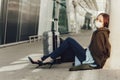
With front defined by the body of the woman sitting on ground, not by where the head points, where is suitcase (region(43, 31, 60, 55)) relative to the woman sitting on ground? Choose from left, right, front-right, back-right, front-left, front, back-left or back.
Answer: front-right

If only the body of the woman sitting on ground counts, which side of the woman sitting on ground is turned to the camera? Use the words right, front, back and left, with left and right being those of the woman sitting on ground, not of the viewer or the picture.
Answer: left

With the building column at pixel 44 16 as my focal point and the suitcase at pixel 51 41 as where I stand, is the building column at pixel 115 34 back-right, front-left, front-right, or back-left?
back-right

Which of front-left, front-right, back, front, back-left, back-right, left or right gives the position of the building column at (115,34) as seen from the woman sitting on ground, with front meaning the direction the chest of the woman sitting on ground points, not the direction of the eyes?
back-right

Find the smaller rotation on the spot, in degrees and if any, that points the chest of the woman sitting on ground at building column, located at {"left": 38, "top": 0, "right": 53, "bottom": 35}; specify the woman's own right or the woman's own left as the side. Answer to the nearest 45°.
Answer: approximately 90° to the woman's own right

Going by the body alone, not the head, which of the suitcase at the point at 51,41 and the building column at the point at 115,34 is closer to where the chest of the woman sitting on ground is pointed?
the suitcase

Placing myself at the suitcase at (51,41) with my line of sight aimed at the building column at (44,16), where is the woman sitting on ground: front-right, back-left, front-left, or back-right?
back-right
